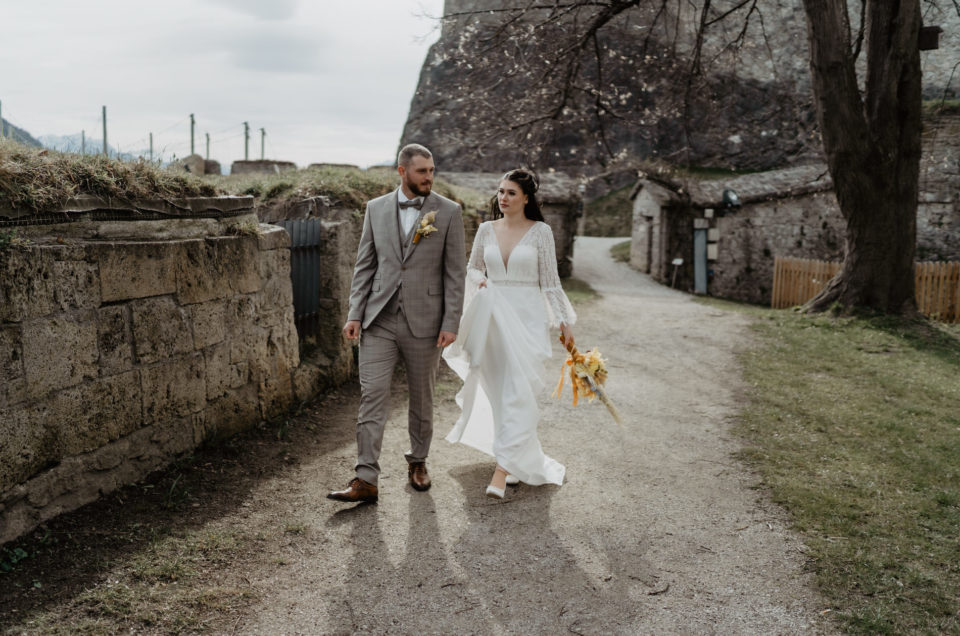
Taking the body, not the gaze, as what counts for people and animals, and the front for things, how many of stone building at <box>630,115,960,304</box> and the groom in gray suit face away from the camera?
0

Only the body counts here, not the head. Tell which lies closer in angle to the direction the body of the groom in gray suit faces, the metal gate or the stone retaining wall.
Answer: the stone retaining wall

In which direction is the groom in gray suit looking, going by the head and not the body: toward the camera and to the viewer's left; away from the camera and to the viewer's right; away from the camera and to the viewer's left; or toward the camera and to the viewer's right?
toward the camera and to the viewer's right

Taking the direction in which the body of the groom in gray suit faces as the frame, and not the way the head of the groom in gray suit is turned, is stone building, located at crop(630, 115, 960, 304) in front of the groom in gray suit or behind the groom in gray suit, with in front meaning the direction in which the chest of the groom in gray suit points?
behind

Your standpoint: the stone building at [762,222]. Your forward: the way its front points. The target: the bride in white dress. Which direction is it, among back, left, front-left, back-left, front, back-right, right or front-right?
front-left

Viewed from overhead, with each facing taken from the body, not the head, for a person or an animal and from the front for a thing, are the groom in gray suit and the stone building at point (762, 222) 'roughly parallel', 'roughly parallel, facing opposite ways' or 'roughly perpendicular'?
roughly perpendicular

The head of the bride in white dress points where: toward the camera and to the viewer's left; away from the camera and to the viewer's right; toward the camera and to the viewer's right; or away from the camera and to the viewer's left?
toward the camera and to the viewer's left

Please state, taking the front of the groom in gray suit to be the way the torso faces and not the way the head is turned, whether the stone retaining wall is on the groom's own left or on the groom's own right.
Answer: on the groom's own right

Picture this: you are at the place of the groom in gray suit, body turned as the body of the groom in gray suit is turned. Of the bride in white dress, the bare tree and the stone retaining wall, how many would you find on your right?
1

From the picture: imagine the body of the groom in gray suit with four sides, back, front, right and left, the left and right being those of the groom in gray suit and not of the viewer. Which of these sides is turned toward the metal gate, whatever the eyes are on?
back

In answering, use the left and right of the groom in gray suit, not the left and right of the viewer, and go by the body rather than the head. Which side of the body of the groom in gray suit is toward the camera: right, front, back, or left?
front

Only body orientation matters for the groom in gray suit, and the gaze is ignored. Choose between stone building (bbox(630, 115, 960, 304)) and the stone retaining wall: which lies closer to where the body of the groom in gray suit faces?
the stone retaining wall

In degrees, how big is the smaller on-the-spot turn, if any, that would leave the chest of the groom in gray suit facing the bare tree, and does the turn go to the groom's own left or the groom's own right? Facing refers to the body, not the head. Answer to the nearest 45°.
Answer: approximately 135° to the groom's own left

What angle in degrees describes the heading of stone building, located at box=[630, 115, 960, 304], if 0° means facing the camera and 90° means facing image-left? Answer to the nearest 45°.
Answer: approximately 45°
